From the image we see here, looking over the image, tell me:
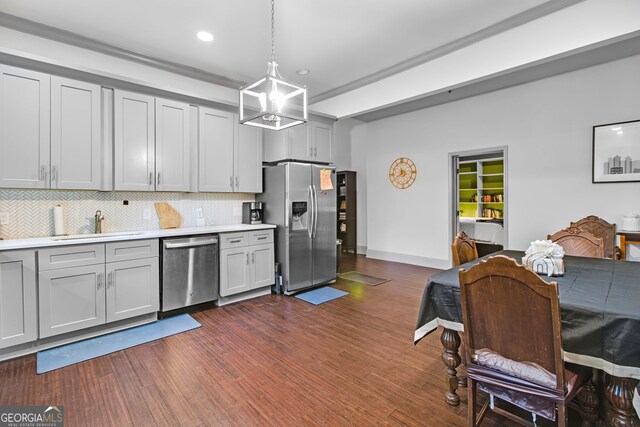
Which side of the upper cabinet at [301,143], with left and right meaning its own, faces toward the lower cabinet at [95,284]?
right

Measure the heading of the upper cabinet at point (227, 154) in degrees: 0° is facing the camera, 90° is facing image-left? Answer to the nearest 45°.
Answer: approximately 315°

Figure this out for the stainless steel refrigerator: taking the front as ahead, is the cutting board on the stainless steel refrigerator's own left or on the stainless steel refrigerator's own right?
on the stainless steel refrigerator's own right

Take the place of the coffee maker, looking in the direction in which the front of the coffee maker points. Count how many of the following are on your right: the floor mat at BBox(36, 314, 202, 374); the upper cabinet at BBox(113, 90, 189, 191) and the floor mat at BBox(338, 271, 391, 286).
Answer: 2

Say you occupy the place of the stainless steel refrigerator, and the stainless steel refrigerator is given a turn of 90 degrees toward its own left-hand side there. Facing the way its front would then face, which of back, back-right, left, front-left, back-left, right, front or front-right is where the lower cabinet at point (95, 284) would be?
back

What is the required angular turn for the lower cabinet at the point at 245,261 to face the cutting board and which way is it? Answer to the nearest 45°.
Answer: approximately 135° to its right

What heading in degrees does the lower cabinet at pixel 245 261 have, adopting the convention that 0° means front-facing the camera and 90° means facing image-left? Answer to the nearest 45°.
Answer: approximately 315°

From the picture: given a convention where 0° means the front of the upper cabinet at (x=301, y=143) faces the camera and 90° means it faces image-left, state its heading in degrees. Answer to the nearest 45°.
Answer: approximately 315°

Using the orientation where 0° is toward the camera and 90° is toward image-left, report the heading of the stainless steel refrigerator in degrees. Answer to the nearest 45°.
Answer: approximately 315°

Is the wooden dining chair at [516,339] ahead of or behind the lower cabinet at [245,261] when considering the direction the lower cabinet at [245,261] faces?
ahead
